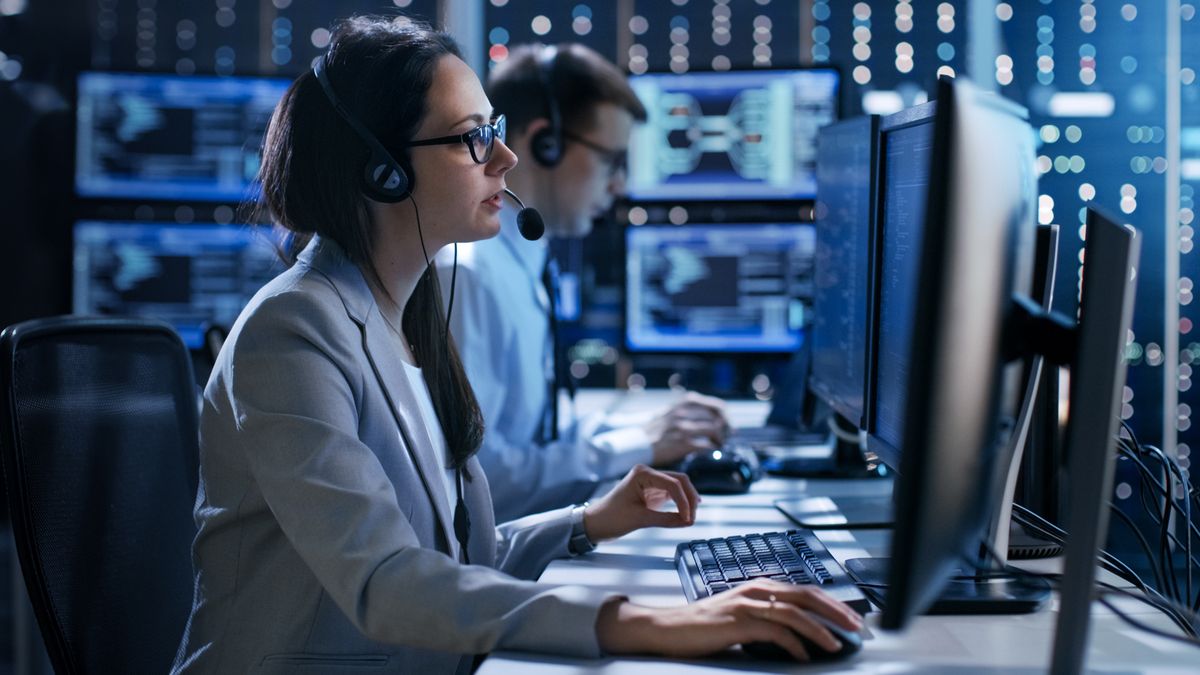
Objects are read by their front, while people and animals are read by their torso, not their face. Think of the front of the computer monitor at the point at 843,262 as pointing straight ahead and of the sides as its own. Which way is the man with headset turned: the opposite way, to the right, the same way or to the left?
the opposite way

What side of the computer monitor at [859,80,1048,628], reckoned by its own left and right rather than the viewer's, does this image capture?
left

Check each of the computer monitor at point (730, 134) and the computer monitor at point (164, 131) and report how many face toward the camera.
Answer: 2

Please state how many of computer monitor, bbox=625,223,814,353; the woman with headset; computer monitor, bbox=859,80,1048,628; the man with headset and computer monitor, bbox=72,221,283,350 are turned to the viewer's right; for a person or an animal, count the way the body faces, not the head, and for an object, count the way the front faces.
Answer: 2

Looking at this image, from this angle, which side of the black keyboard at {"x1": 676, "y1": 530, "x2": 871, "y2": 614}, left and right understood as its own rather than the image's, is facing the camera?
left

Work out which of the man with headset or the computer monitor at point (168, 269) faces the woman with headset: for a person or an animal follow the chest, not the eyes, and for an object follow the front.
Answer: the computer monitor

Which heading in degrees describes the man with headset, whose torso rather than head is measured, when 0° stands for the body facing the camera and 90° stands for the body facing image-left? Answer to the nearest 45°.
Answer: approximately 270°

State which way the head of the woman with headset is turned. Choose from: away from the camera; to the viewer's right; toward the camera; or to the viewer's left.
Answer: to the viewer's right

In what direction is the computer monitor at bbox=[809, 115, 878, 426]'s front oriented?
to the viewer's left
